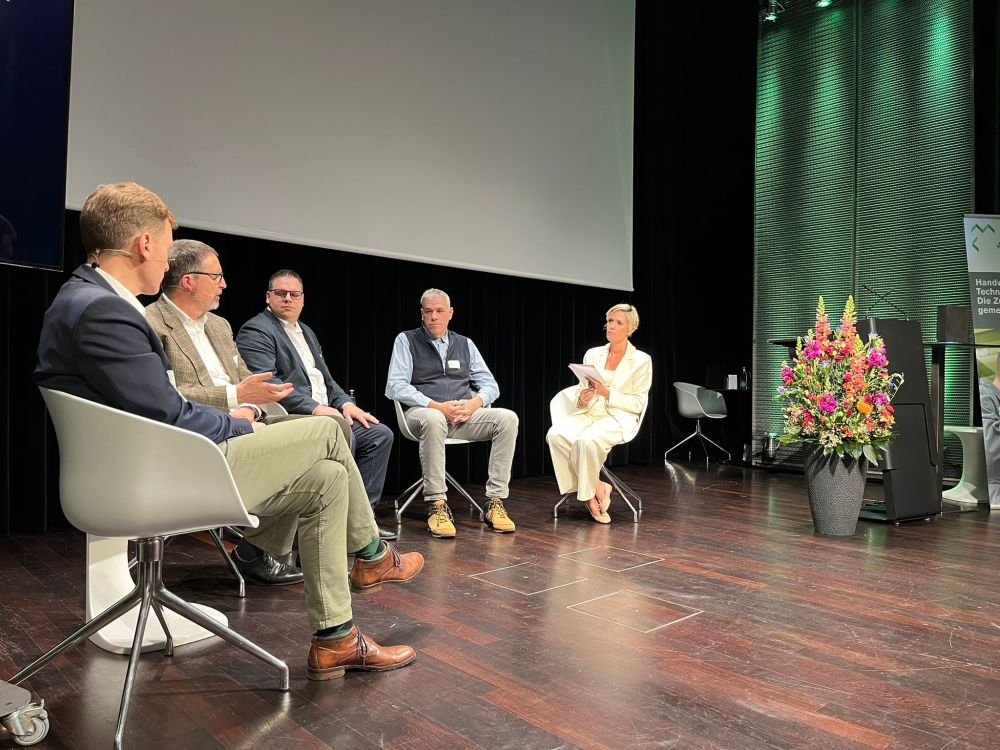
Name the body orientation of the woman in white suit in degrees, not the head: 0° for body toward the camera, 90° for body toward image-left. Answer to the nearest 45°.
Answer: approximately 45°

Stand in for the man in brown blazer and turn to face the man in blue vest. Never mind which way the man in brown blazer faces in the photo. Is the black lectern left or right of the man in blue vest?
right

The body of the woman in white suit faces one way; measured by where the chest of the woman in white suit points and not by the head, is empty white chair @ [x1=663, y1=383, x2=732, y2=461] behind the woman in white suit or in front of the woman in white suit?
behind

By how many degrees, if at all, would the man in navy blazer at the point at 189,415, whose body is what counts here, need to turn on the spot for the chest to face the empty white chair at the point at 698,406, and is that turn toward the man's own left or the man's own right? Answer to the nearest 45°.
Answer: approximately 45° to the man's own left

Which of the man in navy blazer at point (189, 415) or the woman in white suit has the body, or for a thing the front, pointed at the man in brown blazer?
the woman in white suit

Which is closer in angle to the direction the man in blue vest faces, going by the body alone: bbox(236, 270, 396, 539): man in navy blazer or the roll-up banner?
the man in navy blazer

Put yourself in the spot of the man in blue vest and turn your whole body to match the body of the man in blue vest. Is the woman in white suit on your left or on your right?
on your left

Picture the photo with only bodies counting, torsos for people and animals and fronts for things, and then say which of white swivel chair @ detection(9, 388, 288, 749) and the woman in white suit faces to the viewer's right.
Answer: the white swivel chair

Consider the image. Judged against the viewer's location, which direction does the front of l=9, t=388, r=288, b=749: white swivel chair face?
facing to the right of the viewer

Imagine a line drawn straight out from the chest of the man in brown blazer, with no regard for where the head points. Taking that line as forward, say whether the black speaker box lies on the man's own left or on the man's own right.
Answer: on the man's own left

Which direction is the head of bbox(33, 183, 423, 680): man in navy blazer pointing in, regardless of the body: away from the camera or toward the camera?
away from the camera

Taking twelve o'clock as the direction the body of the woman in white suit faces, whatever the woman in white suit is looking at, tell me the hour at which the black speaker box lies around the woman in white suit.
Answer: The black speaker box is roughly at 7 o'clock from the woman in white suit.

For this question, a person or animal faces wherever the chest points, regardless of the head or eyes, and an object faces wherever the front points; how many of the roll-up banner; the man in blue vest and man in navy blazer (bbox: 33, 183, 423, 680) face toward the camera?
2
